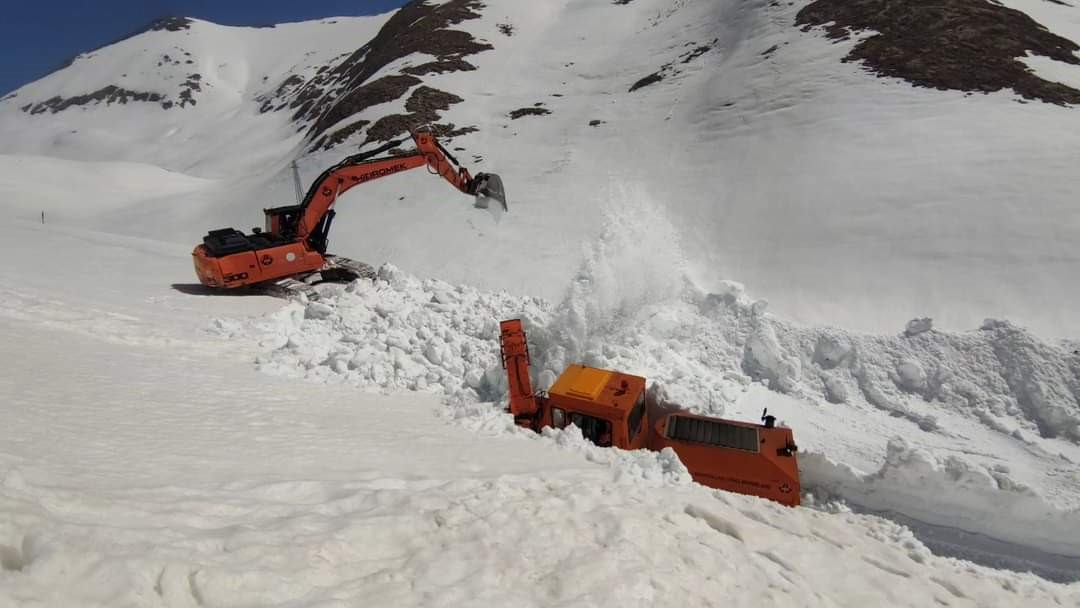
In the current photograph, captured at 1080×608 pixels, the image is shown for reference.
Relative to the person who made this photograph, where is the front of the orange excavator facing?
facing to the right of the viewer

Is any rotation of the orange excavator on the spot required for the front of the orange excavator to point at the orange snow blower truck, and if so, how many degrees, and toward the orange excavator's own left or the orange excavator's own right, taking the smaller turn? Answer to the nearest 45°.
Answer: approximately 45° to the orange excavator's own right
